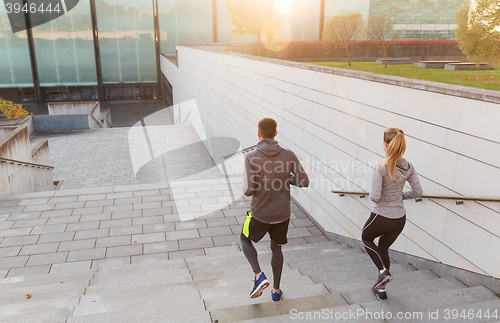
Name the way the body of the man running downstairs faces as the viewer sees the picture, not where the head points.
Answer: away from the camera

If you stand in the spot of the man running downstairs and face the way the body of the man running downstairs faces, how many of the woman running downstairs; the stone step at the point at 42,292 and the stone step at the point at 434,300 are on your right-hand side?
2

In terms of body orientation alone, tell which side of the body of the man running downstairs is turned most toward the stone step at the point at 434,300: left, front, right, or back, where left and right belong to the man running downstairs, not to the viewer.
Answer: right

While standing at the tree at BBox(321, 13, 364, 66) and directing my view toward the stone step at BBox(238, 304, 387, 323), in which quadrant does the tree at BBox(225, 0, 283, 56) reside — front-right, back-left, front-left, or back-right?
back-right

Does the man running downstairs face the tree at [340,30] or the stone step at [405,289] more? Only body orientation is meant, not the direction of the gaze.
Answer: the tree

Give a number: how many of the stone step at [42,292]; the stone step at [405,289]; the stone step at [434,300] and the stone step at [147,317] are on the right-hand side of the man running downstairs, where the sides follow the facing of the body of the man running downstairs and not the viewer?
2

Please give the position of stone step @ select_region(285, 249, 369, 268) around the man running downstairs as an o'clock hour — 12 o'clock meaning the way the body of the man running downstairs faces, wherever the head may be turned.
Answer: The stone step is roughly at 1 o'clock from the man running downstairs.

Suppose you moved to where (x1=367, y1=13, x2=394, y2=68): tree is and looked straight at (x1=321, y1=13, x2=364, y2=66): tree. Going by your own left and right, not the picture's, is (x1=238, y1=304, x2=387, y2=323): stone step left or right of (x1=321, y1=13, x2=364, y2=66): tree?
left

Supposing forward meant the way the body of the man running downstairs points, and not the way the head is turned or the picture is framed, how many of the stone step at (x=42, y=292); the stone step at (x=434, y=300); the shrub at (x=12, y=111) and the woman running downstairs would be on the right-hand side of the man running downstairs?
2

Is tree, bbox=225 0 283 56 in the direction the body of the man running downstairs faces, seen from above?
yes

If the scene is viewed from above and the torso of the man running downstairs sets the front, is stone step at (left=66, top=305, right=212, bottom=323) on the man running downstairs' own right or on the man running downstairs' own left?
on the man running downstairs' own left
